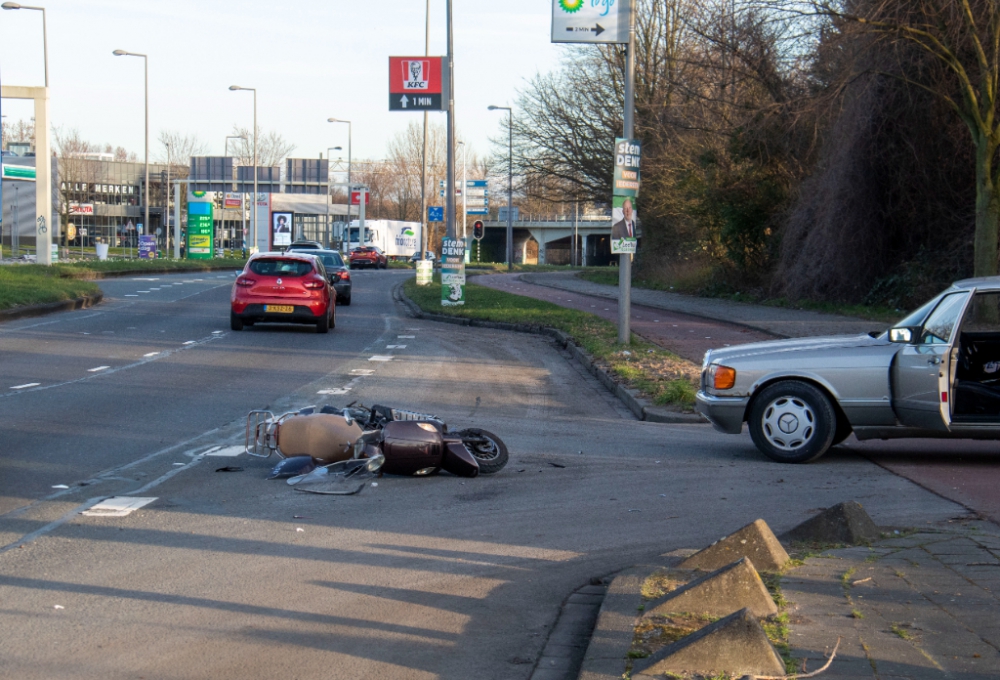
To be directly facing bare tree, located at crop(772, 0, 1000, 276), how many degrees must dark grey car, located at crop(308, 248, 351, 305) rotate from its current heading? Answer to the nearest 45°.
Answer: approximately 135° to its right

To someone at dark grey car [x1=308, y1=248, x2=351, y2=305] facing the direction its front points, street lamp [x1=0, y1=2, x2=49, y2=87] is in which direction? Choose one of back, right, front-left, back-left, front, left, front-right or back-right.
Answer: front-left

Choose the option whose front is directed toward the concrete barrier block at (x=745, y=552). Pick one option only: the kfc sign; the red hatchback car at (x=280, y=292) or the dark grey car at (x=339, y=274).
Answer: the kfc sign

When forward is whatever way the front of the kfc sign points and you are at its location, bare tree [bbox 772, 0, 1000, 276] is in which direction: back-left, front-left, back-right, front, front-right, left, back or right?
front-left

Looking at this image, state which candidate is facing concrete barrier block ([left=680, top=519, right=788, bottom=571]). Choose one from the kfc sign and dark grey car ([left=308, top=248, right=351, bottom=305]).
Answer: the kfc sign

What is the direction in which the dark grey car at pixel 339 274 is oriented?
away from the camera

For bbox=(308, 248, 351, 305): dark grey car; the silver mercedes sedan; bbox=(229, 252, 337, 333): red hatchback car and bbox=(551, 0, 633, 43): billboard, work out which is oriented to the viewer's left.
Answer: the silver mercedes sedan

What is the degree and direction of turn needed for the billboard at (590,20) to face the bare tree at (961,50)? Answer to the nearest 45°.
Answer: approximately 135° to its left

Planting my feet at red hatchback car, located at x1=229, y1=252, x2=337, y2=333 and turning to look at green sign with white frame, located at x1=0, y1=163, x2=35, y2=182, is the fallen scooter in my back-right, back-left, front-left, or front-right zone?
back-left

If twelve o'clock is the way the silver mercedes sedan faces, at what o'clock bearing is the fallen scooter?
The fallen scooter is roughly at 11 o'clock from the silver mercedes sedan.

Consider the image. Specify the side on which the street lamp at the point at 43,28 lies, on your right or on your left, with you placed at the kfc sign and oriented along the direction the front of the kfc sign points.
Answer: on your right

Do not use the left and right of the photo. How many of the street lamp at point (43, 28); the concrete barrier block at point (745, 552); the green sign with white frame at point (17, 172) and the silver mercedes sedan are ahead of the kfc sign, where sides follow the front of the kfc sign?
2

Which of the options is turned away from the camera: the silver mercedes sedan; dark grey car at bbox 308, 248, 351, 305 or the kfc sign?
the dark grey car

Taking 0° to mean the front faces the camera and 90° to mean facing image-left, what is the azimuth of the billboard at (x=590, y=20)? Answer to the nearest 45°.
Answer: approximately 0°

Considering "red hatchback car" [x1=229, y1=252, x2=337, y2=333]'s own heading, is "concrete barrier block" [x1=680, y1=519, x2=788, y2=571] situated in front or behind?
behind

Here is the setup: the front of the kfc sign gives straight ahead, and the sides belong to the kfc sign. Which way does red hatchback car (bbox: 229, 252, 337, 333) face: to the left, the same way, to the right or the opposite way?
the opposite way

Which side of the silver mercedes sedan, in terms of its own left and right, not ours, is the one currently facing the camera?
left

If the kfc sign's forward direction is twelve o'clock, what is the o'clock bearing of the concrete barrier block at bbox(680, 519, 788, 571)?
The concrete barrier block is roughly at 12 o'clock from the kfc sign.

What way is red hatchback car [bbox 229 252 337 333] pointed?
away from the camera
